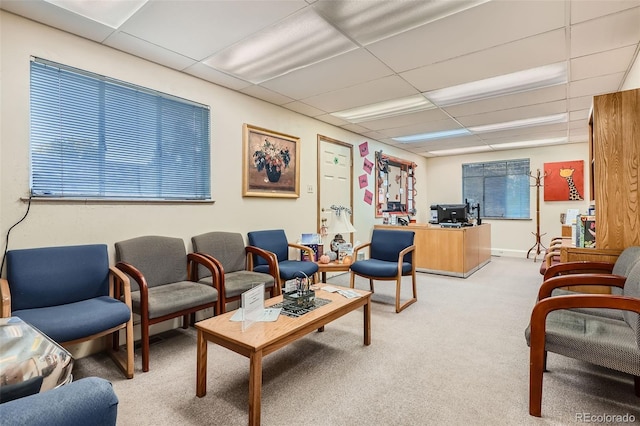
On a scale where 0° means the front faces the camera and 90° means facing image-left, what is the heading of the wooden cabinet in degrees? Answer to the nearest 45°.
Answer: approximately 90°

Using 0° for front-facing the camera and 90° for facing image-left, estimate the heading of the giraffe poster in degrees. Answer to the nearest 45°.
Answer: approximately 0°

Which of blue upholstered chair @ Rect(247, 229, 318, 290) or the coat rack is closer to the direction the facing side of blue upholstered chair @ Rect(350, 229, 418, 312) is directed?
the blue upholstered chair

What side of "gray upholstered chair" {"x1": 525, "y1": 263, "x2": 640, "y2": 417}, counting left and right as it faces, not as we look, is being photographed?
left

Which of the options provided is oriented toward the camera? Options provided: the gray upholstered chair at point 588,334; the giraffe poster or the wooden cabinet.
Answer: the giraffe poster

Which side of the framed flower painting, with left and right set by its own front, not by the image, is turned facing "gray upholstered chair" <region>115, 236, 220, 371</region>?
right

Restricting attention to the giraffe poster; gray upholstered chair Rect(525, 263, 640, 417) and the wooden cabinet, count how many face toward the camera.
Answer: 1

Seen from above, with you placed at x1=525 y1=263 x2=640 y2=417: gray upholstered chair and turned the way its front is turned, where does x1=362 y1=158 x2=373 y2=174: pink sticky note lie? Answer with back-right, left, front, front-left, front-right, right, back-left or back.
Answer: front-right

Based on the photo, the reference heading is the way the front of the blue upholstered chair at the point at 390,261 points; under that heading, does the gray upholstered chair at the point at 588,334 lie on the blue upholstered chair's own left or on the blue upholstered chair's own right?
on the blue upholstered chair's own left

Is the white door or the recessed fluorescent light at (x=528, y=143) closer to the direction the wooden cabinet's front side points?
the white door

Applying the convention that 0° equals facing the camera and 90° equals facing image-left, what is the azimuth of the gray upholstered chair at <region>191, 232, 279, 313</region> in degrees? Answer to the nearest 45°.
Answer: approximately 315°

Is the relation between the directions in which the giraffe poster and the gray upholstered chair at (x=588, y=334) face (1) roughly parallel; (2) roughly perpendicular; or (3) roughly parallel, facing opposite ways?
roughly perpendicular

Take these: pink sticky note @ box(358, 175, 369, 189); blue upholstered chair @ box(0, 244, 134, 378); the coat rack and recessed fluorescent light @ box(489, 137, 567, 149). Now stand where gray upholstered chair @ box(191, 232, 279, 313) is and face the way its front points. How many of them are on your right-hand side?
1

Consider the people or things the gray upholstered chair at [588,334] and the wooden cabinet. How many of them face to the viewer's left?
2

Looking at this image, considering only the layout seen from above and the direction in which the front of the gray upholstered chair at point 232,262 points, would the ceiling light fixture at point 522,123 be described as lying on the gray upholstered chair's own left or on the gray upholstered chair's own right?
on the gray upholstered chair's own left

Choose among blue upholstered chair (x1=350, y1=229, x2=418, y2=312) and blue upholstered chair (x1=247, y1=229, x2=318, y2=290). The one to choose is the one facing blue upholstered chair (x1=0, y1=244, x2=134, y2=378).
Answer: blue upholstered chair (x1=350, y1=229, x2=418, y2=312)
